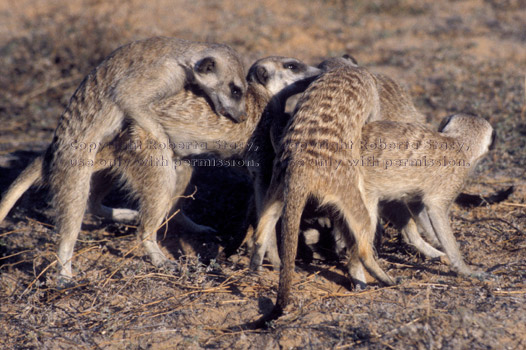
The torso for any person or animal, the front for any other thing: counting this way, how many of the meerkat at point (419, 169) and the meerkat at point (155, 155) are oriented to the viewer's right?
2

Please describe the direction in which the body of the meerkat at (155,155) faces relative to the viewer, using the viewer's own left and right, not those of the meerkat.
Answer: facing to the right of the viewer

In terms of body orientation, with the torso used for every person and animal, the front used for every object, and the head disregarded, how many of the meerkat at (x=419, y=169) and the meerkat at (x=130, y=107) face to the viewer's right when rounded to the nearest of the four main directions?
2

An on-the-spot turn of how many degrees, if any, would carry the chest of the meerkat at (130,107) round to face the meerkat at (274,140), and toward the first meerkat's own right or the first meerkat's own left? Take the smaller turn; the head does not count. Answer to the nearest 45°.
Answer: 0° — it already faces it

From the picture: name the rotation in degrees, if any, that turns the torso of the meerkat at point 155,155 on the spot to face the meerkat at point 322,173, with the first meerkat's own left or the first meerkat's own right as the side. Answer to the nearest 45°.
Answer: approximately 45° to the first meerkat's own right

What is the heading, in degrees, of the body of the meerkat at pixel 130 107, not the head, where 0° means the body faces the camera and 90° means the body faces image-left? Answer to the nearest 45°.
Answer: approximately 270°

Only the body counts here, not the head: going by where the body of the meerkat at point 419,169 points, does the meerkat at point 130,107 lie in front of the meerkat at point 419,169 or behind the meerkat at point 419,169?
behind

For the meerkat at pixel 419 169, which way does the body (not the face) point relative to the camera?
to the viewer's right

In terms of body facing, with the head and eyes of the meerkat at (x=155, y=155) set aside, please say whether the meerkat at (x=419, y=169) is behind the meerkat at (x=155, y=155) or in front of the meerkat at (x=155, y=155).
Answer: in front
